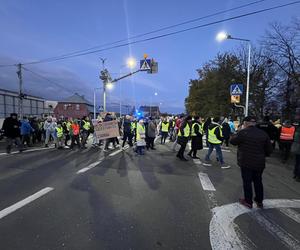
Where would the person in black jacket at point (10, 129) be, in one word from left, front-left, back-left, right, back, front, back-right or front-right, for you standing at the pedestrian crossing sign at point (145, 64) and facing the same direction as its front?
front-right

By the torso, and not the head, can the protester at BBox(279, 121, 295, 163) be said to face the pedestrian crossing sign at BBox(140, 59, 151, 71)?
no

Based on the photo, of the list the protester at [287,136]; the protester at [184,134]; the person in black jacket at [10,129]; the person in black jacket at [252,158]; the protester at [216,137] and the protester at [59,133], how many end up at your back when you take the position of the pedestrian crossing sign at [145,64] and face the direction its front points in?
0

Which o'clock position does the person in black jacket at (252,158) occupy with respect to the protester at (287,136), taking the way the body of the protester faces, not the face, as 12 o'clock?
The person in black jacket is roughly at 6 o'clock from the protester.

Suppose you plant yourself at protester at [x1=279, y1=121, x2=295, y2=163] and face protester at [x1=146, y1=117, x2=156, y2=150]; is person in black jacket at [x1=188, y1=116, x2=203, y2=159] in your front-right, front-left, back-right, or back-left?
front-left

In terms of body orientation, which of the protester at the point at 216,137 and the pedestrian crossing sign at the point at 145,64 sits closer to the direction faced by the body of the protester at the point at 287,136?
the pedestrian crossing sign

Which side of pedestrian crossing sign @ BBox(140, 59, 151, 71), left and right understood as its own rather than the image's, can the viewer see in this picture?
front

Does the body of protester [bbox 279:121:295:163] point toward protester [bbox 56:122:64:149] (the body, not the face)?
no

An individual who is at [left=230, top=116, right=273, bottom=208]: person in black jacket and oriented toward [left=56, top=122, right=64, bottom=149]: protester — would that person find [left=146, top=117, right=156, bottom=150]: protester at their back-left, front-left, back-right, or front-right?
front-right

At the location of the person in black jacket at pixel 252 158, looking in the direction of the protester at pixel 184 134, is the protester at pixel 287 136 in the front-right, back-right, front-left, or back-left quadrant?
front-right

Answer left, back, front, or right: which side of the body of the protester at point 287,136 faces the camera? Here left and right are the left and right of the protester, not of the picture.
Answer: back

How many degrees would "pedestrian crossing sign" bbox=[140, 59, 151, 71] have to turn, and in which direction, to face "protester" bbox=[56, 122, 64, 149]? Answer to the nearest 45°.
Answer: approximately 45° to its right

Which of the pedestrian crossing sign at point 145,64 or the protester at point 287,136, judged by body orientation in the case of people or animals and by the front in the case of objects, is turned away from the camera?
the protester

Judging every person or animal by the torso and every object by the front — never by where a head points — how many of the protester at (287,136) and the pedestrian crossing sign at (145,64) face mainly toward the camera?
1

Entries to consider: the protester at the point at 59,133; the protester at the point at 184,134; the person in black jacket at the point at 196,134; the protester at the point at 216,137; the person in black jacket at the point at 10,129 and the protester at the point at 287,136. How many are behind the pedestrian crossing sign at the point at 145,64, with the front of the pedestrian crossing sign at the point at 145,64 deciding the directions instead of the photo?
0
